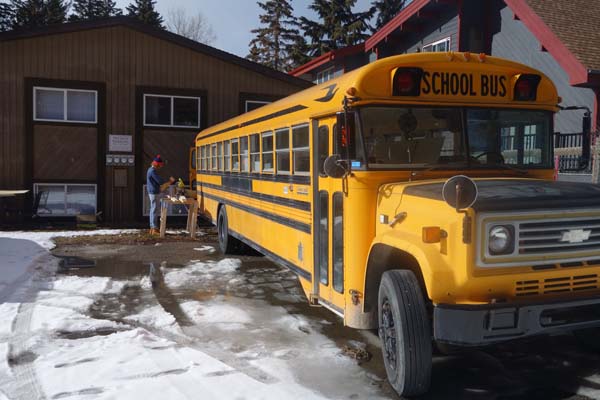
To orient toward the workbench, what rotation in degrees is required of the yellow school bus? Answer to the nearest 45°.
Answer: approximately 180°

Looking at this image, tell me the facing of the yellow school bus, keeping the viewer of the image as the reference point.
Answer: facing the viewer and to the right of the viewer

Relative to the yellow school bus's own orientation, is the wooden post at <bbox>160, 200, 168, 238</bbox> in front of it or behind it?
behind

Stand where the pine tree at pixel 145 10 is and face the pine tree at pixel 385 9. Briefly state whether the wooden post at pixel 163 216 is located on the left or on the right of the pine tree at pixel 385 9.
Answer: right

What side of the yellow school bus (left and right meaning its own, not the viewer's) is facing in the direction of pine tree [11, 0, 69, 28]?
back

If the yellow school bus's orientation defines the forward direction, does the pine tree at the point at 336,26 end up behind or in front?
behind

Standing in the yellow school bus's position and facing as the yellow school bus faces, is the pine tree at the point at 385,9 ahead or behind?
behind

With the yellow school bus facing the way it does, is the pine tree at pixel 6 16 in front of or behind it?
behind

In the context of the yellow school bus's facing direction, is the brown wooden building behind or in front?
behind
